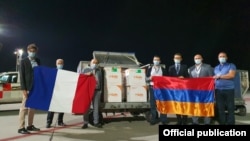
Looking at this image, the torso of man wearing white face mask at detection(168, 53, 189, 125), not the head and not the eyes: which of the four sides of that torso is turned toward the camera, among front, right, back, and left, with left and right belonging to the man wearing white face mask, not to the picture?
front

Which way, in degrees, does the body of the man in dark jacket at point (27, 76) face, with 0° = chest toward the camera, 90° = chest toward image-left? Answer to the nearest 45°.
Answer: approximately 315°

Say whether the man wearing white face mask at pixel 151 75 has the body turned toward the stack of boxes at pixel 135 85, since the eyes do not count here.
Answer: no

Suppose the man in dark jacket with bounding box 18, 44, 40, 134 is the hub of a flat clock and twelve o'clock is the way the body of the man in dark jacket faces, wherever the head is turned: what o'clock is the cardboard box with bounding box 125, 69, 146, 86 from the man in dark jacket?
The cardboard box is roughly at 10 o'clock from the man in dark jacket.

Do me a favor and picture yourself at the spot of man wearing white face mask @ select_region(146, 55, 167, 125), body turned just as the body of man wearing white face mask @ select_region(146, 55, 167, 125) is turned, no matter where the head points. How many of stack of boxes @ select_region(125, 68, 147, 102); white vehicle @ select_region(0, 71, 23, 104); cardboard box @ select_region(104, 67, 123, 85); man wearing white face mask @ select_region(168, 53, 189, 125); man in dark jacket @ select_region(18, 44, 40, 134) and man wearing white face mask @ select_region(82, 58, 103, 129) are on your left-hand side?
1

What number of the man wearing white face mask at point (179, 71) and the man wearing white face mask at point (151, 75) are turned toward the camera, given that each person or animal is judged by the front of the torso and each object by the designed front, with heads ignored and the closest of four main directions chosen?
2

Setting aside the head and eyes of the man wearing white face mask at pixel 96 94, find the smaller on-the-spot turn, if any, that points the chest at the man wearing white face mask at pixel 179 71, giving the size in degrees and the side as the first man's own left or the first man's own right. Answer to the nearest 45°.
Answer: approximately 135° to the first man's own left

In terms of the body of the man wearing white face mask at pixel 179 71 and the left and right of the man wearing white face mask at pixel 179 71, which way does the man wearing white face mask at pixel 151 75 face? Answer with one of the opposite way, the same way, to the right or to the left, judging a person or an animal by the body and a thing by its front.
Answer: the same way

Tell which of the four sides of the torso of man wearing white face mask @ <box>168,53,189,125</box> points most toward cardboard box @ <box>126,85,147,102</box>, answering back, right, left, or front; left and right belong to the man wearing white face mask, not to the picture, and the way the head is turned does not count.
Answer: right

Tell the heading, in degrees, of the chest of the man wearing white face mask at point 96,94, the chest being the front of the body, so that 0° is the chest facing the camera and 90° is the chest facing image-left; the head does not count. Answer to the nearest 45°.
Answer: approximately 45°
